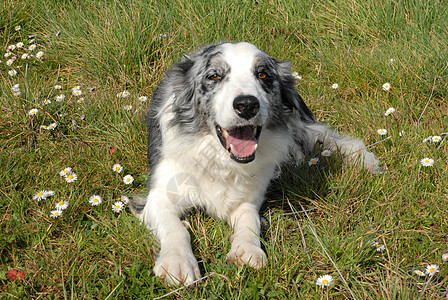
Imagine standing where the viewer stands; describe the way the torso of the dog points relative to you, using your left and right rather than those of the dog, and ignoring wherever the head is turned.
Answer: facing the viewer

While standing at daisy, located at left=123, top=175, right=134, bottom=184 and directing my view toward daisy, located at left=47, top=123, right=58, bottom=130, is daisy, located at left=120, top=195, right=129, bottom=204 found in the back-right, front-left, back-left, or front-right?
back-left

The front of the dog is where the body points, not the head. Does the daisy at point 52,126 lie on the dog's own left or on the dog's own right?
on the dog's own right

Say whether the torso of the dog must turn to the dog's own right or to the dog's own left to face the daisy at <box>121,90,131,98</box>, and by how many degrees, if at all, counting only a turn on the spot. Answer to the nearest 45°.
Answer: approximately 135° to the dog's own right

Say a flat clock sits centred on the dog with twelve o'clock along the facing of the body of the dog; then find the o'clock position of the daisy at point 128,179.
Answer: The daisy is roughly at 3 o'clock from the dog.

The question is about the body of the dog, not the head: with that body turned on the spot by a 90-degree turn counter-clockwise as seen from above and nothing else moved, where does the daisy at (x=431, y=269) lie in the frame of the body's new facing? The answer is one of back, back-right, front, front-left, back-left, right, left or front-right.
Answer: front-right

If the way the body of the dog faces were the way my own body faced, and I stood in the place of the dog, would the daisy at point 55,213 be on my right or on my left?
on my right

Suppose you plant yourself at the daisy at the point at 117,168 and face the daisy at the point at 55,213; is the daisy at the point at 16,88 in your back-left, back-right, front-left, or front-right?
back-right

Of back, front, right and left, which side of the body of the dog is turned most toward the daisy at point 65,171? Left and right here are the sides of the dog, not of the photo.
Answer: right

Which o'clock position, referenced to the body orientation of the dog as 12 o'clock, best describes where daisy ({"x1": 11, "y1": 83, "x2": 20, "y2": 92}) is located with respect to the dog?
The daisy is roughly at 4 o'clock from the dog.

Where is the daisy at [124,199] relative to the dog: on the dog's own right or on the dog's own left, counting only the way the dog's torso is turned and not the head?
on the dog's own right

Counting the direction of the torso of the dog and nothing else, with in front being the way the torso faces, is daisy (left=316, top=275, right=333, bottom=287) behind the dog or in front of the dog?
in front

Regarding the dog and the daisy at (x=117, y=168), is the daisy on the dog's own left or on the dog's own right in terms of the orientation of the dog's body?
on the dog's own right

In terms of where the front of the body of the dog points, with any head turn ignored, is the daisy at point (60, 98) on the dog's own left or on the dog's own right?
on the dog's own right
